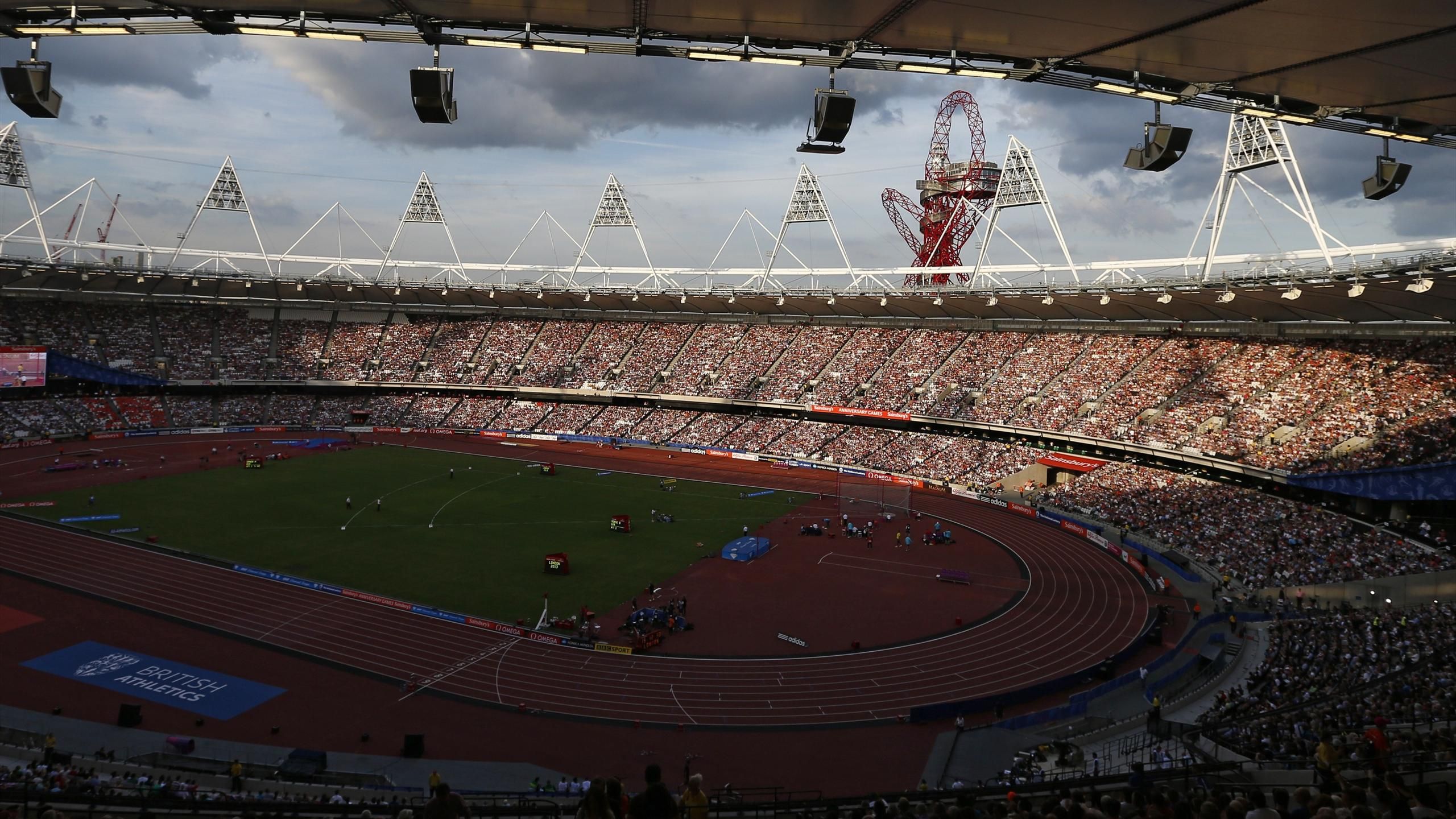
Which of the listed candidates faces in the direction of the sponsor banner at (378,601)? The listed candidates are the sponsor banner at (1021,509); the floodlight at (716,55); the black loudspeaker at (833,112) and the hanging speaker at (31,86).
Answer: the sponsor banner at (1021,509)

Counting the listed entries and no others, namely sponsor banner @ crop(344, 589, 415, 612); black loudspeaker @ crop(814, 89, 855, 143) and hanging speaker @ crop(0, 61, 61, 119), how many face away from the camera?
0

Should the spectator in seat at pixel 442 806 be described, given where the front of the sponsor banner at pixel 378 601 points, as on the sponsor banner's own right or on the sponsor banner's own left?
on the sponsor banner's own left

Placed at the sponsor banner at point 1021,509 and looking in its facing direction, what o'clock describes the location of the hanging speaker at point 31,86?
The hanging speaker is roughly at 11 o'clock from the sponsor banner.

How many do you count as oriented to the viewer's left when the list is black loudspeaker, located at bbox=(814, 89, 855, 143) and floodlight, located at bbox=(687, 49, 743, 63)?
0

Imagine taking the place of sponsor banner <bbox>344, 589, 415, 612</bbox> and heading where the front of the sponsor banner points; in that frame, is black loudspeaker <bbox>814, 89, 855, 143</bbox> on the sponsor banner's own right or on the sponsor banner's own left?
on the sponsor banner's own left

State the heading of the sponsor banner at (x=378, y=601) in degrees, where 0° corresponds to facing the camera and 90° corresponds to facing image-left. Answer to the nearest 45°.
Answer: approximately 45°

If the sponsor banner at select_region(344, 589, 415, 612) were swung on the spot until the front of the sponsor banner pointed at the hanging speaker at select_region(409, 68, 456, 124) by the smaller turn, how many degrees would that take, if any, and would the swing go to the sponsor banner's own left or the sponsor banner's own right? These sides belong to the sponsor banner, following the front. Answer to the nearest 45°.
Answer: approximately 45° to the sponsor banner's own left

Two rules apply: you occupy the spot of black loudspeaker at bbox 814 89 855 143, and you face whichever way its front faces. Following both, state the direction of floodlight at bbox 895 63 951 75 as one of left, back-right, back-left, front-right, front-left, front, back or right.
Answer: front-left

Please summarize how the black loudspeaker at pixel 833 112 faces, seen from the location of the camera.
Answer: facing the viewer and to the right of the viewer

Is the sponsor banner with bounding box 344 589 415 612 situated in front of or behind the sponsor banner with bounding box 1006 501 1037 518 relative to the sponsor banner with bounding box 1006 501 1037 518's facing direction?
in front

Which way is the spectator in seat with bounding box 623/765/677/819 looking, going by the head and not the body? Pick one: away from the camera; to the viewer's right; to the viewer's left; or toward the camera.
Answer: away from the camera

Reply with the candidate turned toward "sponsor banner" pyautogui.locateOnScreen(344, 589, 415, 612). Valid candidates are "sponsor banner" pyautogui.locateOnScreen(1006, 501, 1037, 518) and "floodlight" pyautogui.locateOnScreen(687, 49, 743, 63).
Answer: "sponsor banner" pyautogui.locateOnScreen(1006, 501, 1037, 518)

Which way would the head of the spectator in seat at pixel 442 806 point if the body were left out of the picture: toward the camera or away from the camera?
away from the camera

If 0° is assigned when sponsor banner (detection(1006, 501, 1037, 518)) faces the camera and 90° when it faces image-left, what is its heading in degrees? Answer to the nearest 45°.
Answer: approximately 45°
